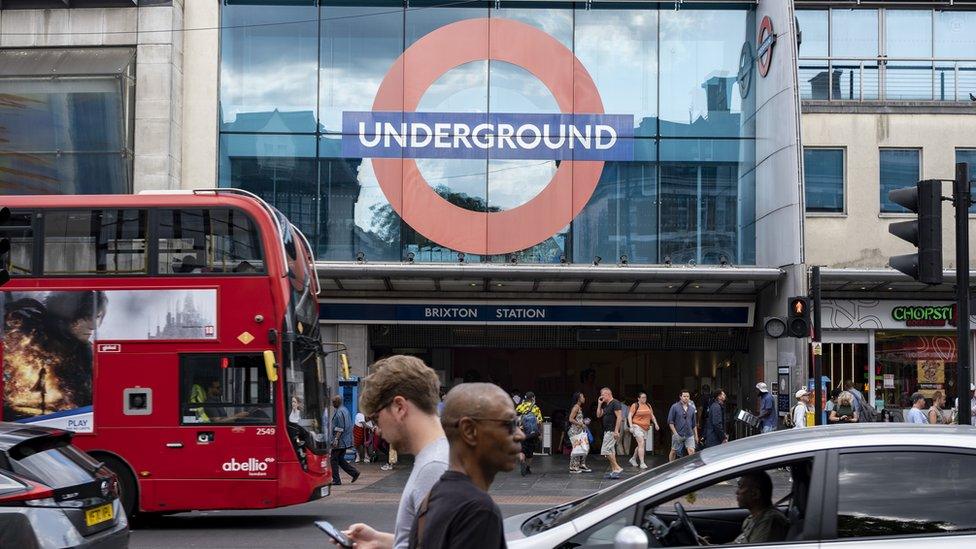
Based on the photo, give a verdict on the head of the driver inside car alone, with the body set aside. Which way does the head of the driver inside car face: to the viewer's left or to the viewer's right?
to the viewer's left

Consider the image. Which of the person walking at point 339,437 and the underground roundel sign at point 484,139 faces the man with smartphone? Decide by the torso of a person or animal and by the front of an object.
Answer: the underground roundel sign

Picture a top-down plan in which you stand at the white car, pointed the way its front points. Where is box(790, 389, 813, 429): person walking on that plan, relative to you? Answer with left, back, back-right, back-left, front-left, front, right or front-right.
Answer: right

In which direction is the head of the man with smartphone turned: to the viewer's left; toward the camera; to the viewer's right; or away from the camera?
to the viewer's left

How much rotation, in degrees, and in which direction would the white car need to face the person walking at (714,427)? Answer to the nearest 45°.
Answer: approximately 90° to its right

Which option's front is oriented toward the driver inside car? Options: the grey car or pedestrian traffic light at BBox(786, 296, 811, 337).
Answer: the pedestrian traffic light
